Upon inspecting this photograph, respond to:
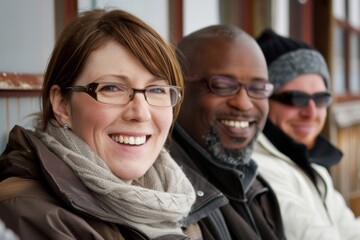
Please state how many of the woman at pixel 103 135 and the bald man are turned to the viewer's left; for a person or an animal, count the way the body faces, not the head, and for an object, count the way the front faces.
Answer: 0

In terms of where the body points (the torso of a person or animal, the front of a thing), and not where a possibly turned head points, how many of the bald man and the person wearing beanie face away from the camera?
0

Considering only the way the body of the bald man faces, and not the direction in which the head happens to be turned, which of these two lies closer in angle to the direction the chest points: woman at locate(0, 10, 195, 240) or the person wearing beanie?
the woman

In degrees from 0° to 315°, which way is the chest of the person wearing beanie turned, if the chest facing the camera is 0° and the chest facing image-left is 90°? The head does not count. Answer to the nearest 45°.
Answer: approximately 315°

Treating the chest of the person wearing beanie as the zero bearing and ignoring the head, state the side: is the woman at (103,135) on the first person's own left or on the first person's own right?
on the first person's own right

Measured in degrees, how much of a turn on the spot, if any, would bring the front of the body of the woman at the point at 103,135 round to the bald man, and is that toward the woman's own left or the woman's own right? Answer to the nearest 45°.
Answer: approximately 90° to the woman's own left

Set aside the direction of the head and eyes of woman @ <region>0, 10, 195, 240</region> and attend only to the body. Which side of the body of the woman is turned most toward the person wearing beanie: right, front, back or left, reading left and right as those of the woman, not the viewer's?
left

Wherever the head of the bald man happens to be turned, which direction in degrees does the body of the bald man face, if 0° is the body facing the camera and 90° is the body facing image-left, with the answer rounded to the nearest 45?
approximately 315°
